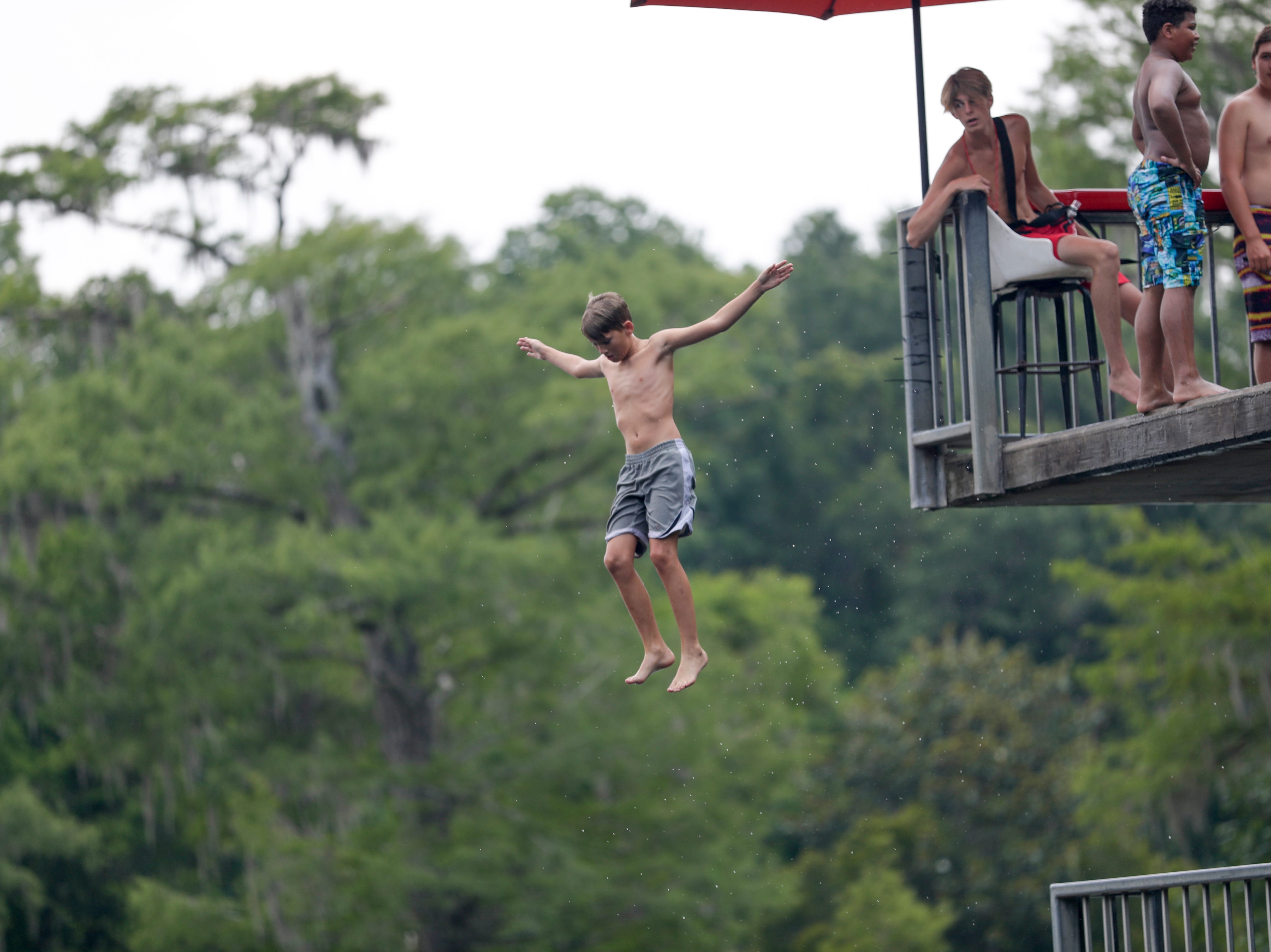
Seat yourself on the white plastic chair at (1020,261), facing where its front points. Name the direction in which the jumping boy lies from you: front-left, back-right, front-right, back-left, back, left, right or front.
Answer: back-right

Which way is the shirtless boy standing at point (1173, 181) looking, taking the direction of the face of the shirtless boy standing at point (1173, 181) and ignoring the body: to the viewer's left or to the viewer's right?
to the viewer's right

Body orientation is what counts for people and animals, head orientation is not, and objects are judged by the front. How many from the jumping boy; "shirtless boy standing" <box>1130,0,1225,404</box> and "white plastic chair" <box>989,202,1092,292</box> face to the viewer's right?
2

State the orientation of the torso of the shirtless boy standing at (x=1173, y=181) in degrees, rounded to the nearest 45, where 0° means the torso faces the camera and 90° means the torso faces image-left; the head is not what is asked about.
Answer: approximately 270°

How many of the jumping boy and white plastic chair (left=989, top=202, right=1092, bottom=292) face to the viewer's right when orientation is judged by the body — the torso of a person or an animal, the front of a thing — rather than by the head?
1

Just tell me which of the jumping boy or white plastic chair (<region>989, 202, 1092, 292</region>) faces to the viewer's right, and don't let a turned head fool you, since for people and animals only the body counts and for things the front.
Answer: the white plastic chair

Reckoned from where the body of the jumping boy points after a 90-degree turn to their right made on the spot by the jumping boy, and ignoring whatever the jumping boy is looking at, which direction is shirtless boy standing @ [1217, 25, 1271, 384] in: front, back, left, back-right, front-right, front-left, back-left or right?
back-right

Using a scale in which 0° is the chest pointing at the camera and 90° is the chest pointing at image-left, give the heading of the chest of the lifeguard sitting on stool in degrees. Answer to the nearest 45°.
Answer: approximately 315°

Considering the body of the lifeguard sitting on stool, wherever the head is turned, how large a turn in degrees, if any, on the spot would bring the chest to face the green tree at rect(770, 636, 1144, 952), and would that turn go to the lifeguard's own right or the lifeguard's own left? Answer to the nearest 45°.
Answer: approximately 135° to the lifeguard's own left

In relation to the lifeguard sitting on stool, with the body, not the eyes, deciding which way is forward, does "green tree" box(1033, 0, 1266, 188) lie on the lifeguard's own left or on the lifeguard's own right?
on the lifeguard's own left

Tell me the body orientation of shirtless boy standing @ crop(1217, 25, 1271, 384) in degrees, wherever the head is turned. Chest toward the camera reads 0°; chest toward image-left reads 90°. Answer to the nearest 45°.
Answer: approximately 315°
